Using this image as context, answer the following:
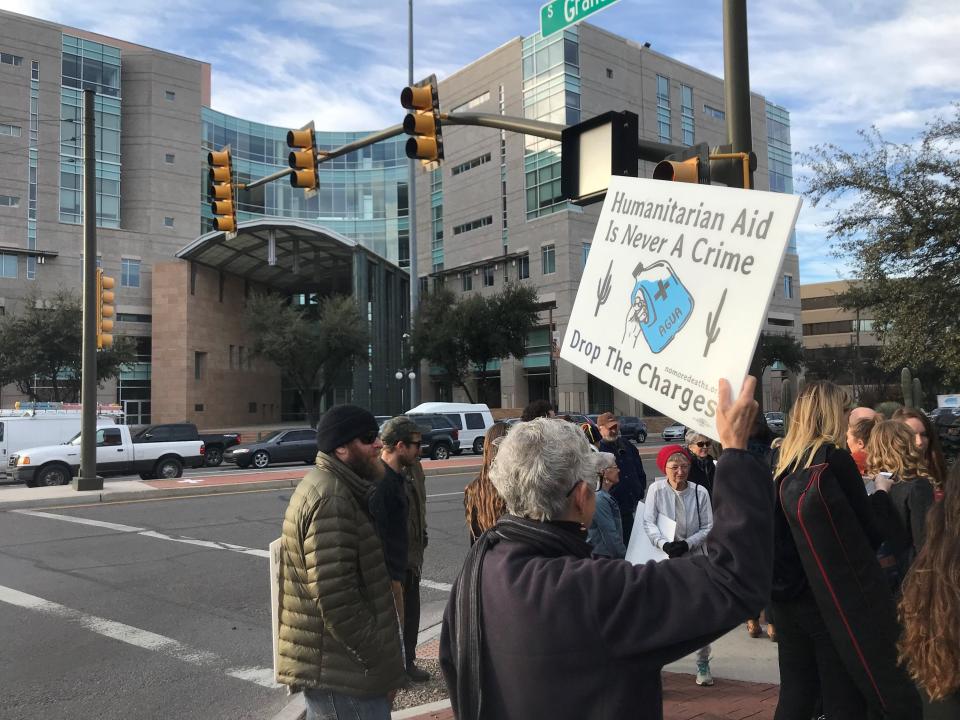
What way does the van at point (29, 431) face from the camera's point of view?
to the viewer's left

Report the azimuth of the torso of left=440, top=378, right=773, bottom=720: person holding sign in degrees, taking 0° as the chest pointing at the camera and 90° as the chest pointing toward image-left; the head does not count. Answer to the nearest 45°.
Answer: approximately 225°

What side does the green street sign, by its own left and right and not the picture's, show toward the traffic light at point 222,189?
right

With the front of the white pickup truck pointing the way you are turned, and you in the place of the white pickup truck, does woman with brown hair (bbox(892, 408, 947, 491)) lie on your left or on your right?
on your left

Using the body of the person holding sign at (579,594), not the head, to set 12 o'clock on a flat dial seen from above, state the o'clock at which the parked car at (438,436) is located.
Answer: The parked car is roughly at 10 o'clock from the person holding sign.

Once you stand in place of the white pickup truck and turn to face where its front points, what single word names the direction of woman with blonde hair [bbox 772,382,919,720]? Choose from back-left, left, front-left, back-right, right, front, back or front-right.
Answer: left

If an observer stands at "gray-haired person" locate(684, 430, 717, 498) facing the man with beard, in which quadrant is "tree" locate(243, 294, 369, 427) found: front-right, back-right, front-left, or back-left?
back-right

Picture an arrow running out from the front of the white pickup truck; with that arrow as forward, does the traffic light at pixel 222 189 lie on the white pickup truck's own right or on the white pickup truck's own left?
on the white pickup truck's own left

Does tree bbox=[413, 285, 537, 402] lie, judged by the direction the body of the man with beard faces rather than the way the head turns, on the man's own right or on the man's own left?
on the man's own left
